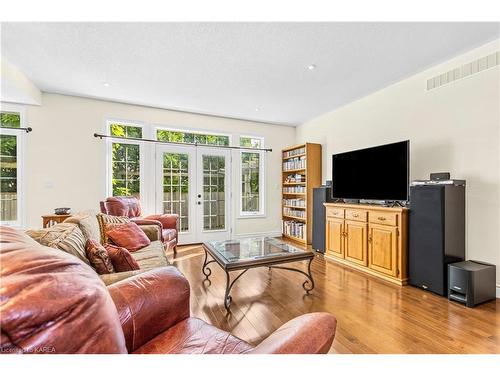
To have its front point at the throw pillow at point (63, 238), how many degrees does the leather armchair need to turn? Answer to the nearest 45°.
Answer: approximately 45° to its right

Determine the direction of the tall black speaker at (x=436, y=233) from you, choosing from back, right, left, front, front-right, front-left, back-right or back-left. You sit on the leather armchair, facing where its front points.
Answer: front

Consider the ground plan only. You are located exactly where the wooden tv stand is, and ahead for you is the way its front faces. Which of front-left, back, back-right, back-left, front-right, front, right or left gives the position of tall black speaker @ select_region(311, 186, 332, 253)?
right

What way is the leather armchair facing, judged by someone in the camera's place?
facing the viewer and to the right of the viewer

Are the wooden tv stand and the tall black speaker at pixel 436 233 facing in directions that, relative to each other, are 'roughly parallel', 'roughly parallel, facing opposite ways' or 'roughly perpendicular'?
roughly parallel

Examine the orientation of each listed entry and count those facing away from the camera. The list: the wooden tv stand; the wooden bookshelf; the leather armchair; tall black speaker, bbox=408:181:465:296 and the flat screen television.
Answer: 0

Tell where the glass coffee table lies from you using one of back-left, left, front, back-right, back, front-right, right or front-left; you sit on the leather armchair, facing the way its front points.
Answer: front

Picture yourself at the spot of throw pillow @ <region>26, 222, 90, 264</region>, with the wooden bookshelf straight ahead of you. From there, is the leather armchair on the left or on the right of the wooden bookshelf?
left

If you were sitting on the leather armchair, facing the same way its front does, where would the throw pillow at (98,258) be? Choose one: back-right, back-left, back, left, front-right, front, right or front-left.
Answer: front-right

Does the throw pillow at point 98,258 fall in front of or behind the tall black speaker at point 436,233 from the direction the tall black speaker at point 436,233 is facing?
in front

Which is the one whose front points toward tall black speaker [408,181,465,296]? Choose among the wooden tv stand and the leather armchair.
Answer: the leather armchair

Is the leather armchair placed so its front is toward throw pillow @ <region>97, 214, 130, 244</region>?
no

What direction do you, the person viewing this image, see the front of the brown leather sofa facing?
facing away from the viewer and to the right of the viewer

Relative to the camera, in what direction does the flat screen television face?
facing the viewer and to the left of the viewer
